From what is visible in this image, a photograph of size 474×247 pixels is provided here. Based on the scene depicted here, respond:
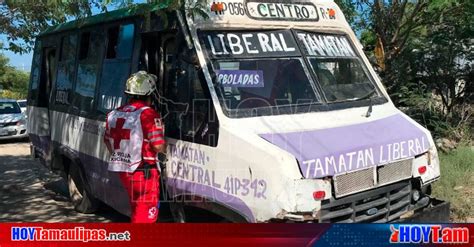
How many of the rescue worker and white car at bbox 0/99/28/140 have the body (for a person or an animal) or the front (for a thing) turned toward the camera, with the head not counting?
1

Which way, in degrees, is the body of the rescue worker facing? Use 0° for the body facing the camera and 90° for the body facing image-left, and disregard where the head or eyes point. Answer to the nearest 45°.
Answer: approximately 225°

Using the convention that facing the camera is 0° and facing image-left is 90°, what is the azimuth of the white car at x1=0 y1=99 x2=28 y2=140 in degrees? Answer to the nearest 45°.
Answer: approximately 0°
